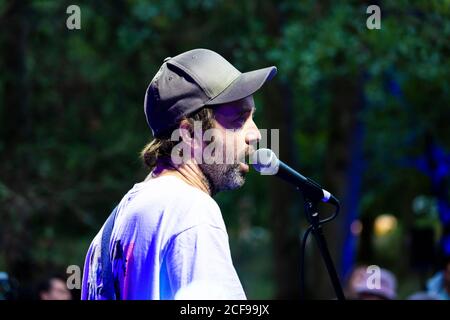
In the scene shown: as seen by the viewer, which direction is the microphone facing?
to the viewer's left

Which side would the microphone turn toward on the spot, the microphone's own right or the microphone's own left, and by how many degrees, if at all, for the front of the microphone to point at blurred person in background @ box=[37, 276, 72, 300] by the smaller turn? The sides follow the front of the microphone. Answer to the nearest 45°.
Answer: approximately 45° to the microphone's own right

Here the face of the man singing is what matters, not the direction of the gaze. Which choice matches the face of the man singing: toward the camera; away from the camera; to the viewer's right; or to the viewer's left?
to the viewer's right

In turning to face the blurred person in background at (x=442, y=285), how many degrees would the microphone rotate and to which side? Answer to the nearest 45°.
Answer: approximately 90° to its right

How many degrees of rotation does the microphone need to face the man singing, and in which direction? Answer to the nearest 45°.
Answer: approximately 45° to its left

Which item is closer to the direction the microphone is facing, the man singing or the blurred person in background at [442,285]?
the man singing
